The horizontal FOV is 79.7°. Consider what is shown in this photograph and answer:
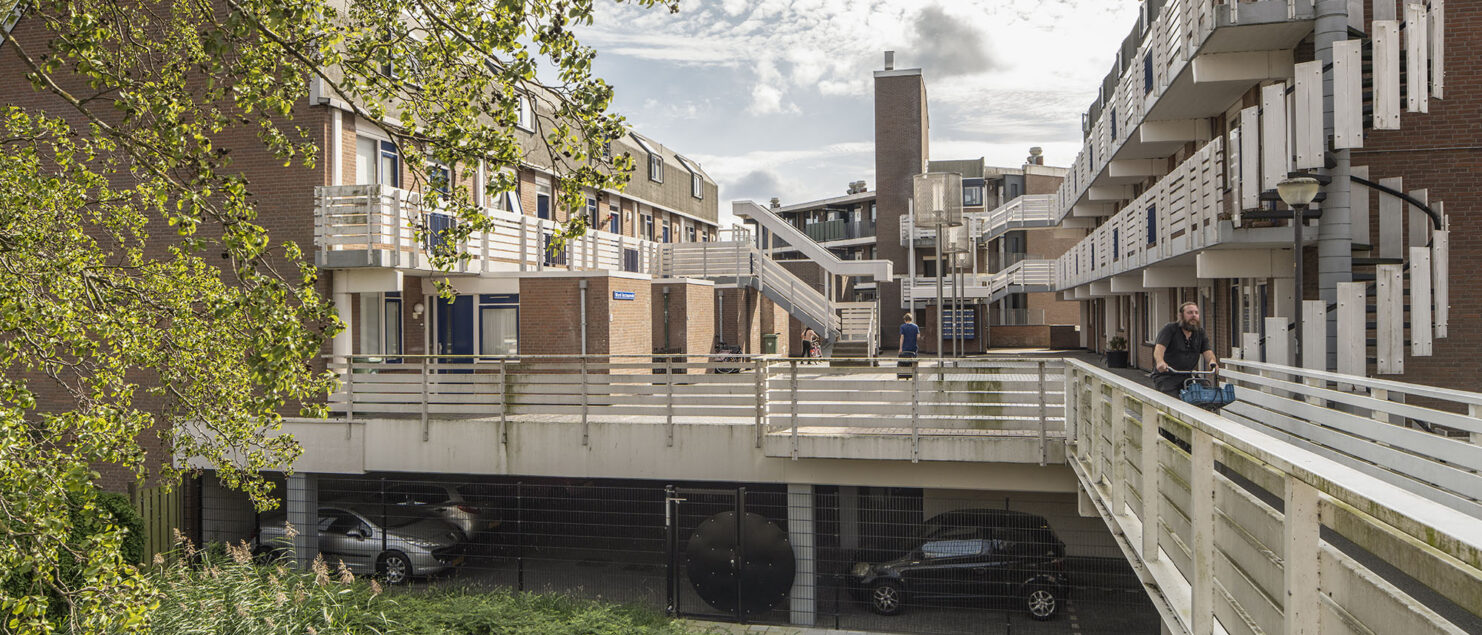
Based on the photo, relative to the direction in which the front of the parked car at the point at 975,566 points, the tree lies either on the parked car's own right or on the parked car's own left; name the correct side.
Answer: on the parked car's own left

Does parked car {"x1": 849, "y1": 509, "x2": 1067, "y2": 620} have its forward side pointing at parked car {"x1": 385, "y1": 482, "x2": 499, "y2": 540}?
yes

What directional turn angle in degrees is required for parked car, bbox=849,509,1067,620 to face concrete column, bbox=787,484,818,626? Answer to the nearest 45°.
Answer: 0° — it already faces it

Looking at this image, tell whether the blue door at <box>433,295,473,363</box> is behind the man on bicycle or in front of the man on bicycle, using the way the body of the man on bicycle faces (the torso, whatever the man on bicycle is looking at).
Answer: behind

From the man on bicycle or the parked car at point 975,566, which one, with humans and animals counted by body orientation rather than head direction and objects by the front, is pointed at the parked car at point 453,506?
the parked car at point 975,566

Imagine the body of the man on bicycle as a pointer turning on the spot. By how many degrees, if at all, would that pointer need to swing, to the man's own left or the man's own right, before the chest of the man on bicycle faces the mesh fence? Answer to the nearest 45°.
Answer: approximately 135° to the man's own right

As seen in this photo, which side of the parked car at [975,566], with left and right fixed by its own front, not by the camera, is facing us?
left

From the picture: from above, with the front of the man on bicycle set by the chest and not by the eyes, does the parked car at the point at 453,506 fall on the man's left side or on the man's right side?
on the man's right side

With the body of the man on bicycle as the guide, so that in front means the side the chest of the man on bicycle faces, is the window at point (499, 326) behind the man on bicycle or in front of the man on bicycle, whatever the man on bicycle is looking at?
behind
